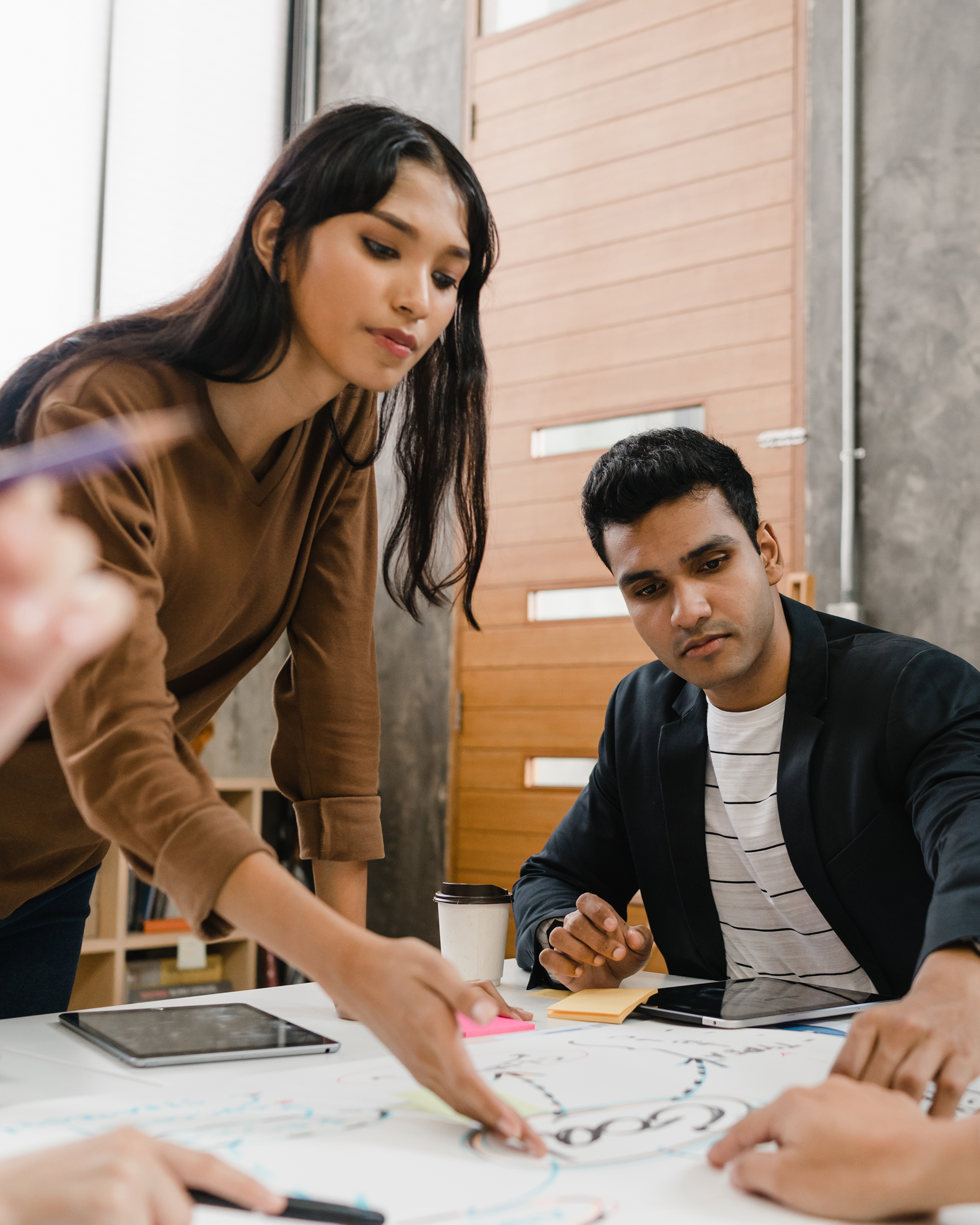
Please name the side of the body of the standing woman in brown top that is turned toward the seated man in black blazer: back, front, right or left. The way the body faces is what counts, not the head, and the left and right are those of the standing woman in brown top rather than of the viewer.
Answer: left

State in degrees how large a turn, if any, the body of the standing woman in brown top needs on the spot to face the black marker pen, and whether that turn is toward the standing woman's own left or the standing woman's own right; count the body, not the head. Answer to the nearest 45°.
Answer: approximately 45° to the standing woman's own right

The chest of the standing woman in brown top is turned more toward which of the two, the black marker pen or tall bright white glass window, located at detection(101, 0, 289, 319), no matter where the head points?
the black marker pen

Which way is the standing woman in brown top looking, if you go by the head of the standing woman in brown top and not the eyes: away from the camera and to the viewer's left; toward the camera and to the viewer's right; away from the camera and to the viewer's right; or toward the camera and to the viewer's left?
toward the camera and to the viewer's right

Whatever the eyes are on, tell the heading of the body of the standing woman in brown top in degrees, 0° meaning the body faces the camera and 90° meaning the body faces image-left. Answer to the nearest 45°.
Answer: approximately 315°

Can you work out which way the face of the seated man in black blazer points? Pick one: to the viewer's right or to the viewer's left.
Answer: to the viewer's left

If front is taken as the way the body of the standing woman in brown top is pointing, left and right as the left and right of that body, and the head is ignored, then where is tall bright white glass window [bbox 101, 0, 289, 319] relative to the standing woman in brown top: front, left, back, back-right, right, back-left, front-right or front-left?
back-left
